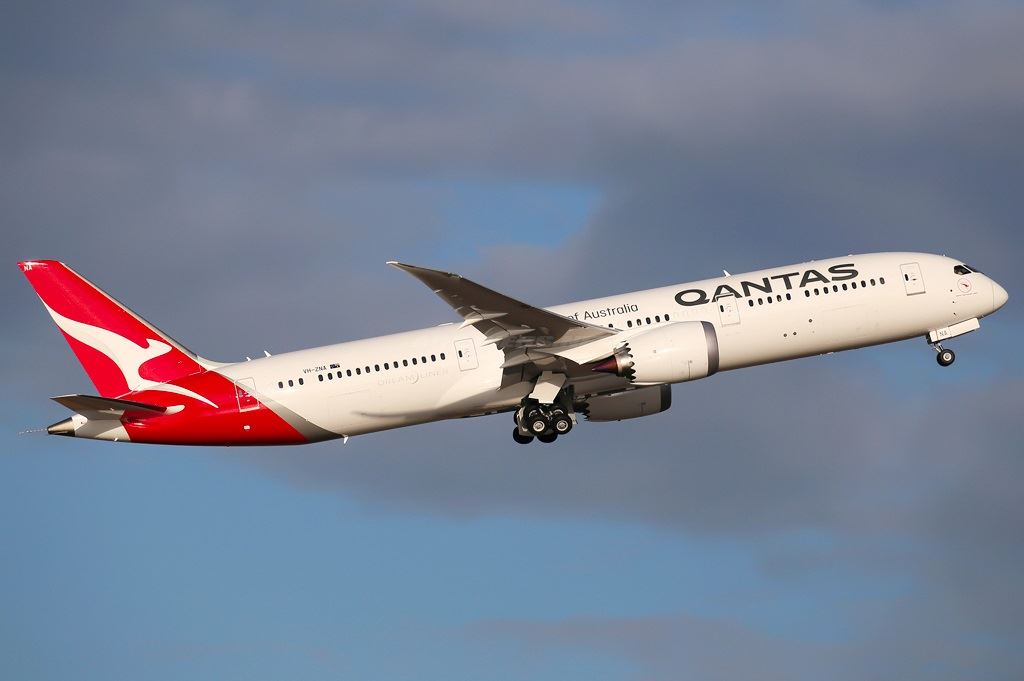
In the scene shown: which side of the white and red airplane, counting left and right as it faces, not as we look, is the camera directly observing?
right
